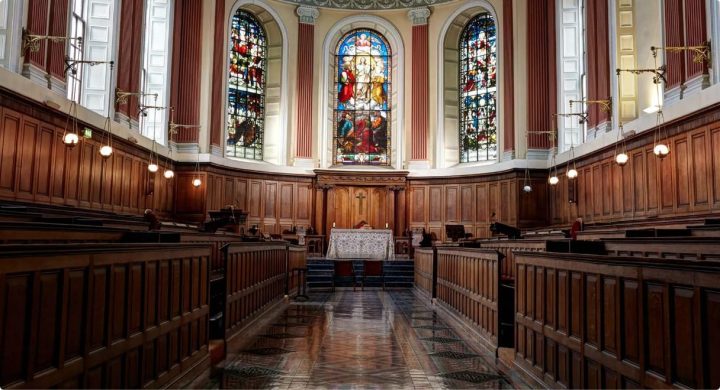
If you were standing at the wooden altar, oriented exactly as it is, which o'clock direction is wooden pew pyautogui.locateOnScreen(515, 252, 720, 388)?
The wooden pew is roughly at 12 o'clock from the wooden altar.

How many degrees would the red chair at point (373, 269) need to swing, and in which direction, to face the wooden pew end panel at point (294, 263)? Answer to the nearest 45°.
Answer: approximately 135° to its left

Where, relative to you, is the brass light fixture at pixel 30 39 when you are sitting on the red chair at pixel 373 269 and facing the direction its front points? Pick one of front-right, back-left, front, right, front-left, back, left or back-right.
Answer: back-left

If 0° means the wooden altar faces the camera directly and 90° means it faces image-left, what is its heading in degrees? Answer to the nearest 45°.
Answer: approximately 0°

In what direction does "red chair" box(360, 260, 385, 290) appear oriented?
away from the camera

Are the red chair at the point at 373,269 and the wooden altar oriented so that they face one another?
yes

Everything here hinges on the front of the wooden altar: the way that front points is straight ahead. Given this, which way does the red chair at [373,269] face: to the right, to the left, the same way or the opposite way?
the opposite way

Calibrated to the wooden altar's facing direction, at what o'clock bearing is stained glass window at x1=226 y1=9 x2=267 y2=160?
The stained glass window is roughly at 3 o'clock from the wooden altar.

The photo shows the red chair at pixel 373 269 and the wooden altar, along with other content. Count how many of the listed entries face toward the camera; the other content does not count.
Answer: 1
